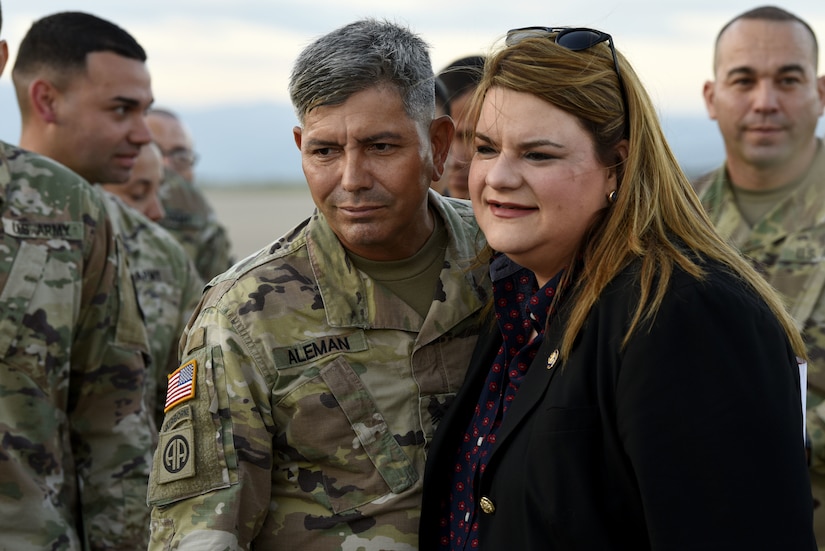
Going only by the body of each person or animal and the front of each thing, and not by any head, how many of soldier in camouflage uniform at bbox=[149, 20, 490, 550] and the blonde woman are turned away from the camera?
0

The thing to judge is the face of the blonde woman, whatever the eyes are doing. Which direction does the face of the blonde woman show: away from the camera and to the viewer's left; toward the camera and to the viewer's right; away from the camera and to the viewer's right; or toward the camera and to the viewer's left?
toward the camera and to the viewer's left

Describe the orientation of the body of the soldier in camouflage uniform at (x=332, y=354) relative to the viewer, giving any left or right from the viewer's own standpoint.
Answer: facing the viewer and to the right of the viewer

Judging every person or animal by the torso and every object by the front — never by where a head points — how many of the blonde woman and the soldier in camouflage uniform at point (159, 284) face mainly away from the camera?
0

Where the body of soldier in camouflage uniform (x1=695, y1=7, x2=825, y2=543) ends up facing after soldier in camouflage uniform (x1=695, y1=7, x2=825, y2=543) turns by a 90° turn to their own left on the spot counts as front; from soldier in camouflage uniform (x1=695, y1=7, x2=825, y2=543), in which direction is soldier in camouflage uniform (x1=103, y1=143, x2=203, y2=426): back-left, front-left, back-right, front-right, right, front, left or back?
back

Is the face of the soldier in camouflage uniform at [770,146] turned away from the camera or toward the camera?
toward the camera

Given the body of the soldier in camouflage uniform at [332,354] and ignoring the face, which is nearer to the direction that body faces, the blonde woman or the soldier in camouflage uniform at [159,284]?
the blonde woman

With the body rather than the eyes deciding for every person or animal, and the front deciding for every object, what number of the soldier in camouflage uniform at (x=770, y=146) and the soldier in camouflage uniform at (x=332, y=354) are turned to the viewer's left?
0

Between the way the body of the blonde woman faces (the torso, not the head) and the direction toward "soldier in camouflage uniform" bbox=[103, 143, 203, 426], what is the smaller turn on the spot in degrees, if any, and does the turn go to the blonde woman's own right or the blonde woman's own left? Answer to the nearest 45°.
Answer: approximately 90° to the blonde woman's own right

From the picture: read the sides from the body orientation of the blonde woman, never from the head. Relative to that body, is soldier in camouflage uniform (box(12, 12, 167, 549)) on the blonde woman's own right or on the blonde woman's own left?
on the blonde woman's own right

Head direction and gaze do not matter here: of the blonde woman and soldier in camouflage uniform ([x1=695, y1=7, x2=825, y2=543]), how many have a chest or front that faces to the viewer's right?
0

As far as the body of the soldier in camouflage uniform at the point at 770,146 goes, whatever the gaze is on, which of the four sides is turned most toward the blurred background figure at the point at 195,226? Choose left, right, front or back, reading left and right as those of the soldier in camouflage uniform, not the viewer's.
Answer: right

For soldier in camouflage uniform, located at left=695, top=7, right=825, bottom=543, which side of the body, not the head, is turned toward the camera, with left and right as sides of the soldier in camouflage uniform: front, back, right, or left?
front

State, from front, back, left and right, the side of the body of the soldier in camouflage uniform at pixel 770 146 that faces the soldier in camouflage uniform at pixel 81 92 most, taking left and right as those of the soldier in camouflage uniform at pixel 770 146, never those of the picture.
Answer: right

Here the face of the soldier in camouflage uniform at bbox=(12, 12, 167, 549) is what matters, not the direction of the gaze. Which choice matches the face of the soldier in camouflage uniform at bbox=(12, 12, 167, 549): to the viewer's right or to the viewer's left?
to the viewer's right

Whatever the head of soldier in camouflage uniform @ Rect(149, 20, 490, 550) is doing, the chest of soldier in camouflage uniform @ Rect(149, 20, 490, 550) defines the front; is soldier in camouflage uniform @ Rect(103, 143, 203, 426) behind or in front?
behind

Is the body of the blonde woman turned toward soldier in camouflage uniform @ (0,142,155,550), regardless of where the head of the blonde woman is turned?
no
